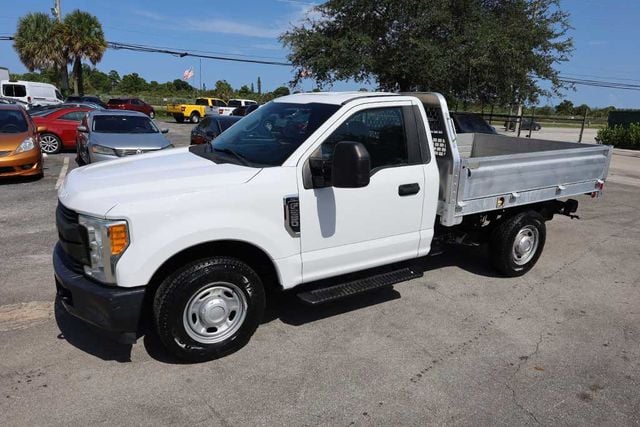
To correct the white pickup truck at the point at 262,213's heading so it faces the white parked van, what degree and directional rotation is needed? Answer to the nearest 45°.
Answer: approximately 90° to its right

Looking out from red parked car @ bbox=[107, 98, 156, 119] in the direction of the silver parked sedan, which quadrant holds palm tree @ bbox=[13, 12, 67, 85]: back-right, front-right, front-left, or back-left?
back-right

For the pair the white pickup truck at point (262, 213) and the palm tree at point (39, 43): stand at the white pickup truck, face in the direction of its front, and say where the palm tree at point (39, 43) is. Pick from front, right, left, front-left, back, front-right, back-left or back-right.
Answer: right

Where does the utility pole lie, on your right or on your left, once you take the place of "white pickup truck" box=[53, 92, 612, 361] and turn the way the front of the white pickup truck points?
on your right

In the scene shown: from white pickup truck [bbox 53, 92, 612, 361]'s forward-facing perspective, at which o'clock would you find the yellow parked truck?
The yellow parked truck is roughly at 4 o'clock from the white pickup truck.

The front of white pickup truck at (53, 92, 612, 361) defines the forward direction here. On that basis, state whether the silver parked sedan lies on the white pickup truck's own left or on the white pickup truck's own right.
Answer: on the white pickup truck's own right

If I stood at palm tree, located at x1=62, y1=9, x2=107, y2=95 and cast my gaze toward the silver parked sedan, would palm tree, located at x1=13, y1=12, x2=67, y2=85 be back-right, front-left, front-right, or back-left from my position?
back-right

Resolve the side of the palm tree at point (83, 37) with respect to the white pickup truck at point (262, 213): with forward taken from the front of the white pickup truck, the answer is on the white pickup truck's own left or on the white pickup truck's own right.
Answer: on the white pickup truck's own right

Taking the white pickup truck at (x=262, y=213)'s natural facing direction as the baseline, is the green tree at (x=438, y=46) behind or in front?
behind

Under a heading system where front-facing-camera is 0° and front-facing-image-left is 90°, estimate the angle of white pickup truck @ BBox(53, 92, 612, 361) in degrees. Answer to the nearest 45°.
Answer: approximately 45°
